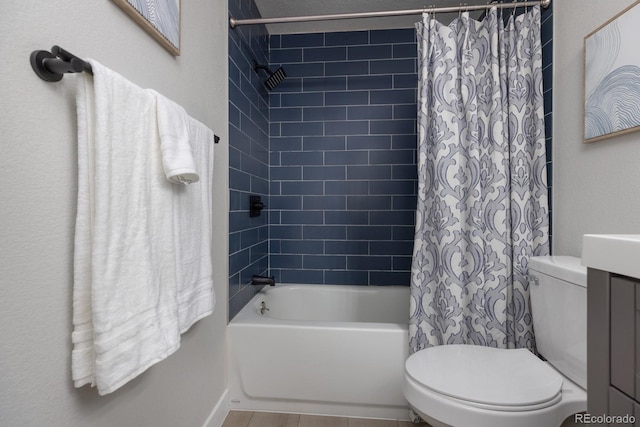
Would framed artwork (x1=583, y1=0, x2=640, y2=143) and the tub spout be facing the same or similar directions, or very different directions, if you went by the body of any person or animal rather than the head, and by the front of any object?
very different directions

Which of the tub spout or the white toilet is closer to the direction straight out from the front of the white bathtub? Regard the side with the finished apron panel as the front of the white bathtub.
the white toilet

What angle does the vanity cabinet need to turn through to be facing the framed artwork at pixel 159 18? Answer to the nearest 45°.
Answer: approximately 45° to its right

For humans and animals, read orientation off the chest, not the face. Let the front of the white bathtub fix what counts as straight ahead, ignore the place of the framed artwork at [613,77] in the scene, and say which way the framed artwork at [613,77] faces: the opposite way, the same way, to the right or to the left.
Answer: to the right

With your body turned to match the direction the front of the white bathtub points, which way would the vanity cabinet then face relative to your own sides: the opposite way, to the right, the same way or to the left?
to the right

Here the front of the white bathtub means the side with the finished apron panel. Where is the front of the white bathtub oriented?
toward the camera

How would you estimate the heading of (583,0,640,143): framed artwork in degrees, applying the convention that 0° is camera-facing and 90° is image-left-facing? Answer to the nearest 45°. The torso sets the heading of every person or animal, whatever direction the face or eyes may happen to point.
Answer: approximately 45°

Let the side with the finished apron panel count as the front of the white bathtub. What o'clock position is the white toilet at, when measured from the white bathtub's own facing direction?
The white toilet is roughly at 10 o'clock from the white bathtub.

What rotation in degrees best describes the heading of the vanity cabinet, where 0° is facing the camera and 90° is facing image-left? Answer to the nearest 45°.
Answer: approximately 45°
